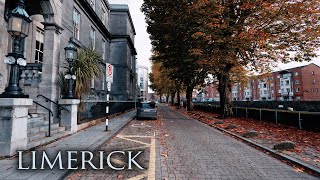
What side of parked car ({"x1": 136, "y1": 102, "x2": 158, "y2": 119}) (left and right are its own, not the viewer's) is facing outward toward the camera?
back

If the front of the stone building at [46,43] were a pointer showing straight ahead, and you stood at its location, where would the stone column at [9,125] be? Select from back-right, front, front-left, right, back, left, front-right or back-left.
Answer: right

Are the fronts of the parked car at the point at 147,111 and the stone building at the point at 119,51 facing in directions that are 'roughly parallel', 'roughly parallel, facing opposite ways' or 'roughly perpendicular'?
roughly perpendicular

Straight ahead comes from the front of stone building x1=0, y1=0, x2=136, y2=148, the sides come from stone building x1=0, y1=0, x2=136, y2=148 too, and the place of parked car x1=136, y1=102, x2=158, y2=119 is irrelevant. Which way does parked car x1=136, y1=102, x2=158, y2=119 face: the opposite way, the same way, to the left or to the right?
to the left

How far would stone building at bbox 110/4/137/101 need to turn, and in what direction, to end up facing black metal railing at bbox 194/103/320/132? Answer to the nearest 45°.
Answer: approximately 45° to its right

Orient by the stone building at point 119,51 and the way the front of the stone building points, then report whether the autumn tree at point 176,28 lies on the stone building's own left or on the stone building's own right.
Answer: on the stone building's own right

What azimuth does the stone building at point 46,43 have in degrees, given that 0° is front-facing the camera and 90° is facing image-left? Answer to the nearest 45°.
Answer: approximately 270°

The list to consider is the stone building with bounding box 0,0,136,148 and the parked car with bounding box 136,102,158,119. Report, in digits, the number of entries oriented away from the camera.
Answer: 1
